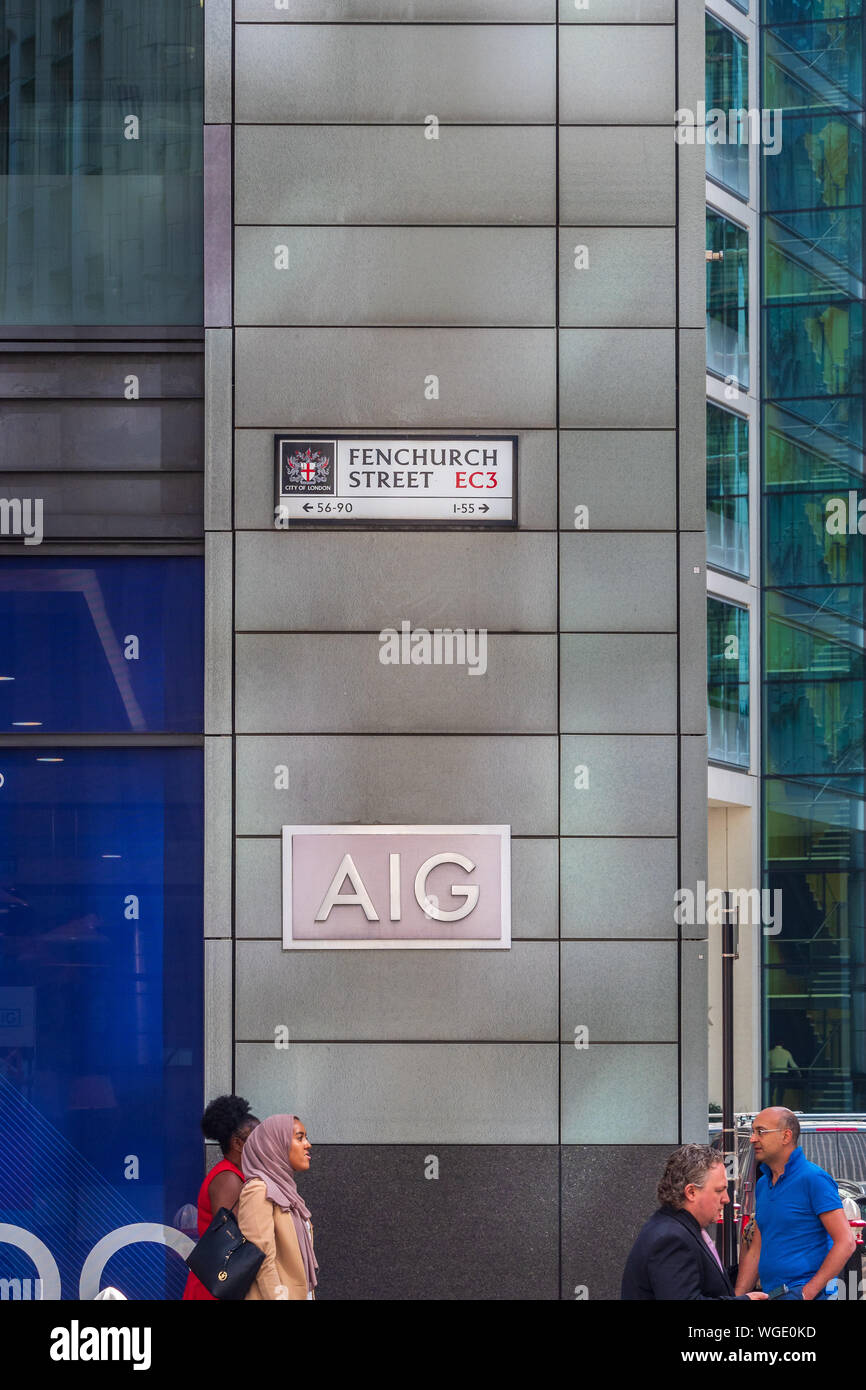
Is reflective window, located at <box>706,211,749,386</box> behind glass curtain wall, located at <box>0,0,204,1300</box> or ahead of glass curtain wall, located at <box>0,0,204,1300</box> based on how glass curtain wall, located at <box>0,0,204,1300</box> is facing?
behind

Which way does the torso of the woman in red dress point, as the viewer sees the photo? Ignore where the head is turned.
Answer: to the viewer's right

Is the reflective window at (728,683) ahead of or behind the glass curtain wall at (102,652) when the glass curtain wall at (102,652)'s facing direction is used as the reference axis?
behind

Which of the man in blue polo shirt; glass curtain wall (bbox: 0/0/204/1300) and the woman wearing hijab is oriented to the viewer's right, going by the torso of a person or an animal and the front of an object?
the woman wearing hijab

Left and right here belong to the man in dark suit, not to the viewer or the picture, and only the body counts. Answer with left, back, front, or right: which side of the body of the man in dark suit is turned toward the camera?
right

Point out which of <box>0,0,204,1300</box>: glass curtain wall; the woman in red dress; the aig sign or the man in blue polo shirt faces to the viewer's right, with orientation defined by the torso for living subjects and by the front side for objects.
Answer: the woman in red dress

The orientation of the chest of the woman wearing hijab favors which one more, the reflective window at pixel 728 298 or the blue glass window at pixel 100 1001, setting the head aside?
the reflective window

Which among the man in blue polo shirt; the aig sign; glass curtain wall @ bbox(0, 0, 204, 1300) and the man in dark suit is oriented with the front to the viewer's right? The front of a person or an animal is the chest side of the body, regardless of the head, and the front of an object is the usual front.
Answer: the man in dark suit

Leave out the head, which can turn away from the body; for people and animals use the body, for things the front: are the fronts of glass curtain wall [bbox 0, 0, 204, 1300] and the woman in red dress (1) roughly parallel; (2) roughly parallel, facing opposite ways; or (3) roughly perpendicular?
roughly perpendicular

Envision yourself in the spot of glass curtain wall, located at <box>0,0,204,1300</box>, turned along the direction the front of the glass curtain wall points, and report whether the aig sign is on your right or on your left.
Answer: on your left

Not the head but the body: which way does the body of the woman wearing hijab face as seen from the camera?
to the viewer's right

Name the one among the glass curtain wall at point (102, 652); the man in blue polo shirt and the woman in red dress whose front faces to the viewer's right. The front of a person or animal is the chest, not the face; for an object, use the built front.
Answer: the woman in red dress

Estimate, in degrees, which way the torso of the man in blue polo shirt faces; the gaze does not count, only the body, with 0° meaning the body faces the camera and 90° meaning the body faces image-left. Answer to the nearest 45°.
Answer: approximately 45°
